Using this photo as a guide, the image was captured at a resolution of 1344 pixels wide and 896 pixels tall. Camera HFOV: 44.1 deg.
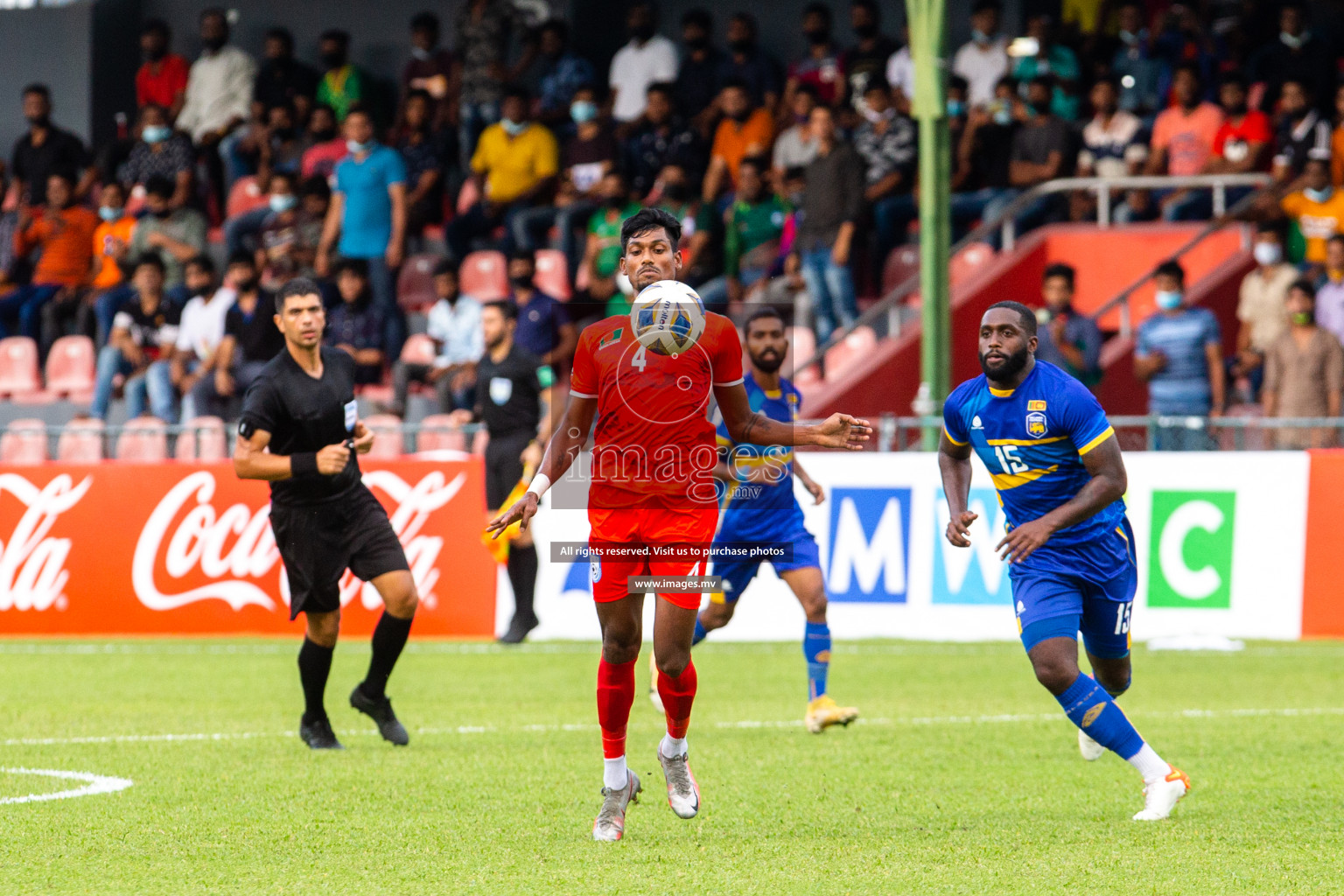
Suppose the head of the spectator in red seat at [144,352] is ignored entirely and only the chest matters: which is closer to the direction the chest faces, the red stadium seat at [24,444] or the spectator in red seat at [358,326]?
the red stadium seat

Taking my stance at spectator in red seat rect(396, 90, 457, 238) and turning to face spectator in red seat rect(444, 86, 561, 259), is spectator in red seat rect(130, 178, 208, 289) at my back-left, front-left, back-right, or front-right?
back-right

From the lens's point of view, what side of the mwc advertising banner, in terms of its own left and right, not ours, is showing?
front

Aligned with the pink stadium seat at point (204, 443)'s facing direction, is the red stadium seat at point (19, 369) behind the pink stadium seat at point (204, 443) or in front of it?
behind

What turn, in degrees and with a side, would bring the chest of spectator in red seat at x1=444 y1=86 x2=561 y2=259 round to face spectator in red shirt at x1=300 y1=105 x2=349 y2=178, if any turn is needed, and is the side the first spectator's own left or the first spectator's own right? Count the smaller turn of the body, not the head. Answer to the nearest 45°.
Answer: approximately 90° to the first spectator's own right

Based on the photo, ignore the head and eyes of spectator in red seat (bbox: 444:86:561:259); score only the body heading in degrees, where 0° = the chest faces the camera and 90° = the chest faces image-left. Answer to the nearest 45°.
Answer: approximately 45°

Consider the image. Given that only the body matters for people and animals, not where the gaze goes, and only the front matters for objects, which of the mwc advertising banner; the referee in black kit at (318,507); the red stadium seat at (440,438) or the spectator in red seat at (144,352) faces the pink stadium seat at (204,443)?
the spectator in red seat

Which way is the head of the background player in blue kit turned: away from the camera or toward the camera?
toward the camera

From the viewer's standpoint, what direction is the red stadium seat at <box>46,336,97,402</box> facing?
toward the camera

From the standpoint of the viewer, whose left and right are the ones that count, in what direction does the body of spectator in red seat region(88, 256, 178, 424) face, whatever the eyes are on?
facing the viewer

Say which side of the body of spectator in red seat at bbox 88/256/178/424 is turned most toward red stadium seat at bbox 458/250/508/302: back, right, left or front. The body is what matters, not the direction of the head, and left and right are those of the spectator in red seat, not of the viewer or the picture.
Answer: left

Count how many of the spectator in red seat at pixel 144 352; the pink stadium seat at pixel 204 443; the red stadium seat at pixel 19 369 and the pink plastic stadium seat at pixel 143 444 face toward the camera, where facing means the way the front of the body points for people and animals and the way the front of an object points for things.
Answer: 4
